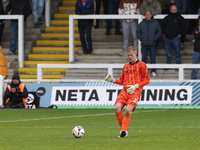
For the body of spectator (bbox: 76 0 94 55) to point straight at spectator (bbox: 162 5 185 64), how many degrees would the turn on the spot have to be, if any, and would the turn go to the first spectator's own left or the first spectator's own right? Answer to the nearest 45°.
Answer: approximately 90° to the first spectator's own left

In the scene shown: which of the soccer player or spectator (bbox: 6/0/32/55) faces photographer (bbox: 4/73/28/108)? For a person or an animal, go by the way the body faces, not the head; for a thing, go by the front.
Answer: spectator (bbox: 6/0/32/55)

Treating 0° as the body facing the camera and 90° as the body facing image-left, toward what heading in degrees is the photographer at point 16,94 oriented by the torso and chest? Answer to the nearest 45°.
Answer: approximately 0°

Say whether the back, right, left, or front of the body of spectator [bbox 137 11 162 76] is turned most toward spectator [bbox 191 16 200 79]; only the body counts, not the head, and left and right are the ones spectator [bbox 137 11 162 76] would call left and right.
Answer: left
